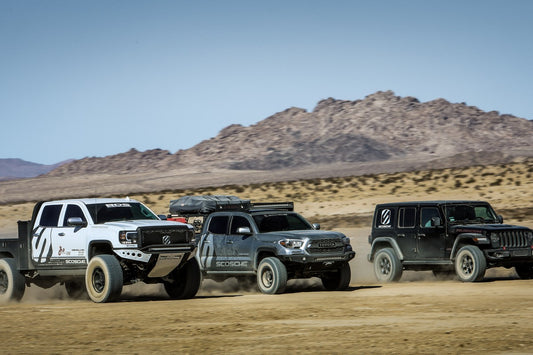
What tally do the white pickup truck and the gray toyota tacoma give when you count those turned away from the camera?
0

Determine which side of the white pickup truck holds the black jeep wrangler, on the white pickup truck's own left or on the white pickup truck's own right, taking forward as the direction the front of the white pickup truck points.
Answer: on the white pickup truck's own left

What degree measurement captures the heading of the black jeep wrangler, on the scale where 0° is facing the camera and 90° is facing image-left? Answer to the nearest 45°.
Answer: approximately 315°

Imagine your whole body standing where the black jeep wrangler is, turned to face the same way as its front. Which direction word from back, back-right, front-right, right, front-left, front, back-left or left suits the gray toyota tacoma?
right

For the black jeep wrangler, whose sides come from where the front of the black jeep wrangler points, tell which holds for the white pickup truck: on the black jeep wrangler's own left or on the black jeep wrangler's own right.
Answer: on the black jeep wrangler's own right

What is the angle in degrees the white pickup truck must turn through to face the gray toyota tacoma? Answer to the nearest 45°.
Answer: approximately 45° to its left

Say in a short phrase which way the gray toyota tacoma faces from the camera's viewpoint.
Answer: facing the viewer and to the right of the viewer
